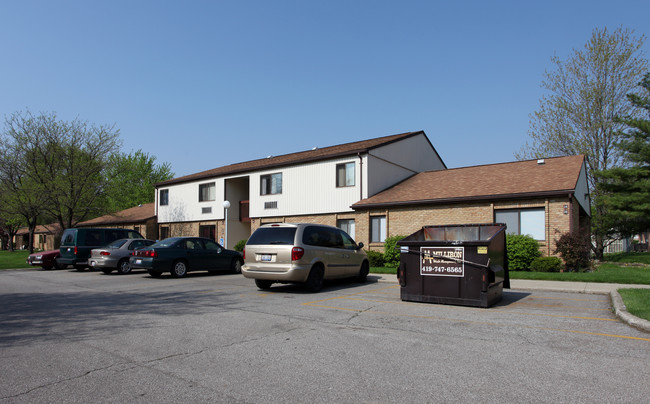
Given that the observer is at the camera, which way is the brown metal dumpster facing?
facing the viewer

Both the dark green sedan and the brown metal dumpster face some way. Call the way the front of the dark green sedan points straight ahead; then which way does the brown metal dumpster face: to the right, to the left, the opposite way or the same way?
the opposite way

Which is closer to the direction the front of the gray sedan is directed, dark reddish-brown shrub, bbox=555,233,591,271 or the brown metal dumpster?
the dark reddish-brown shrub

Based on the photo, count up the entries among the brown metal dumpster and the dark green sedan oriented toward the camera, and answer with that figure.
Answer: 1

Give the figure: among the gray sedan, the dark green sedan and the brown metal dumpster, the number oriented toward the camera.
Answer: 1

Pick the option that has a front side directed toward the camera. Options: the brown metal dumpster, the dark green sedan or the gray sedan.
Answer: the brown metal dumpster

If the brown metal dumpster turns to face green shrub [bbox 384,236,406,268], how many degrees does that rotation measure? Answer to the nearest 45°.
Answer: approximately 180°

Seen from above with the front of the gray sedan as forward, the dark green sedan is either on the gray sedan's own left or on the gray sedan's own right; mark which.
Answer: on the gray sedan's own right

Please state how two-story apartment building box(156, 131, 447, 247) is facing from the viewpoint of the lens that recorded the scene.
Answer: facing the viewer and to the left of the viewer
